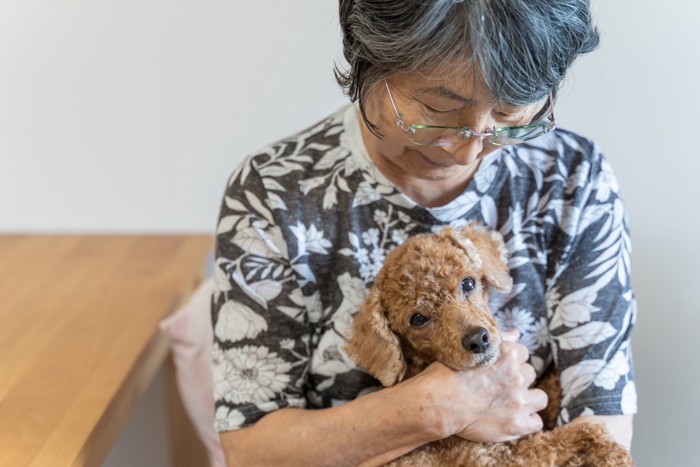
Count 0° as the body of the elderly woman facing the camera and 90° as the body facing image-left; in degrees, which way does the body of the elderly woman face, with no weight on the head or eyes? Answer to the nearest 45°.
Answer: approximately 0°

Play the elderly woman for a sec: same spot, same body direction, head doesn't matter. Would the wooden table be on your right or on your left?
on your right
